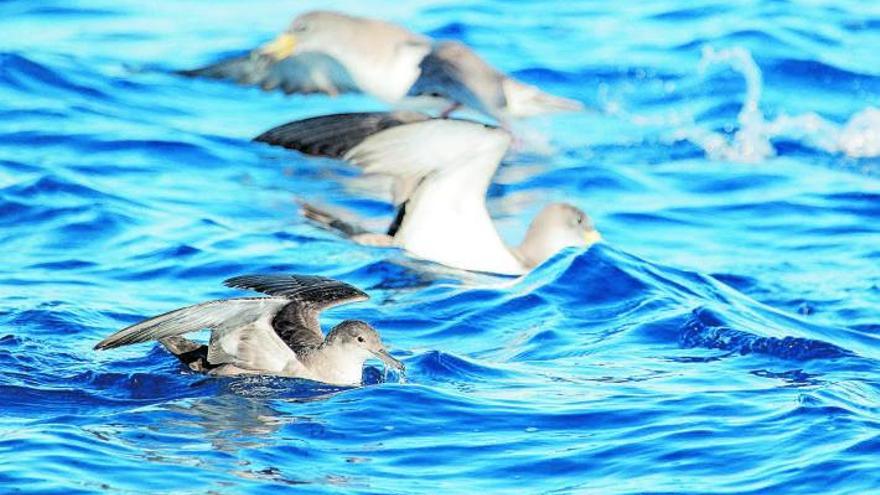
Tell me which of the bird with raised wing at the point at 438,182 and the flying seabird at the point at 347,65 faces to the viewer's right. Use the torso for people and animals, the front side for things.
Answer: the bird with raised wing

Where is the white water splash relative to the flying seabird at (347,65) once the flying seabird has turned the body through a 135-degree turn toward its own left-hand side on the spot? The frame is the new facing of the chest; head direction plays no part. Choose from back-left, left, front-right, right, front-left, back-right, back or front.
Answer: front-left

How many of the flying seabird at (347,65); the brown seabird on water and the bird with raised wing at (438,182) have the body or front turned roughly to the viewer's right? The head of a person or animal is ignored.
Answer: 2

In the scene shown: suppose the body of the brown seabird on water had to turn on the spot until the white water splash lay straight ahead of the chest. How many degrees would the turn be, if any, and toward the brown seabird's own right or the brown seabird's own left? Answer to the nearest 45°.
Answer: approximately 45° to the brown seabird's own left

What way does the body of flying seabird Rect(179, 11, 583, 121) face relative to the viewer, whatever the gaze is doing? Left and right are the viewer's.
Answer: facing to the left of the viewer

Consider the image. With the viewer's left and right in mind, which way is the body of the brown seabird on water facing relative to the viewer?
facing to the right of the viewer

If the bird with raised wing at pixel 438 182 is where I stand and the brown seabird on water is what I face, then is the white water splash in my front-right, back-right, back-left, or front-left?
back-left

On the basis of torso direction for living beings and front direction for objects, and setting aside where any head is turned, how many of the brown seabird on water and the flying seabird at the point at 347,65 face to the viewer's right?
1

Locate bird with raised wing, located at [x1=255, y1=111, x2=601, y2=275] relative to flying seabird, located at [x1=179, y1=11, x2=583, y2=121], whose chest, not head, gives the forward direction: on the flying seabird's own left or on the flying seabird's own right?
on the flying seabird's own left

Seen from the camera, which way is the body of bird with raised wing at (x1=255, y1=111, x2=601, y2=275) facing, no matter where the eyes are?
to the viewer's right
